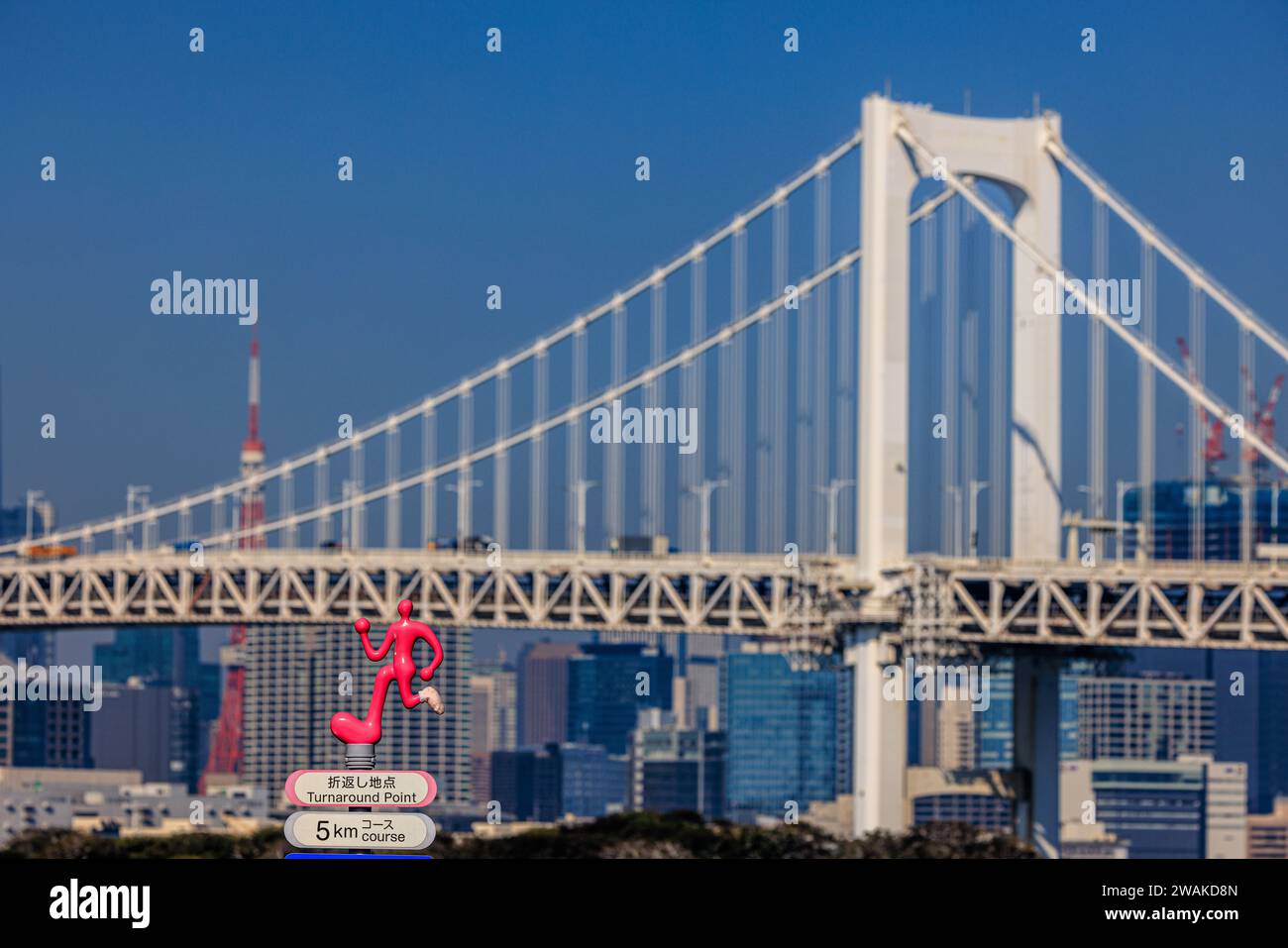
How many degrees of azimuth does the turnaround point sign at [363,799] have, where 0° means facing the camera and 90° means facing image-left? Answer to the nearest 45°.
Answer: approximately 0°

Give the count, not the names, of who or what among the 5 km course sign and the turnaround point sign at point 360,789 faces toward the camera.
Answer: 2
